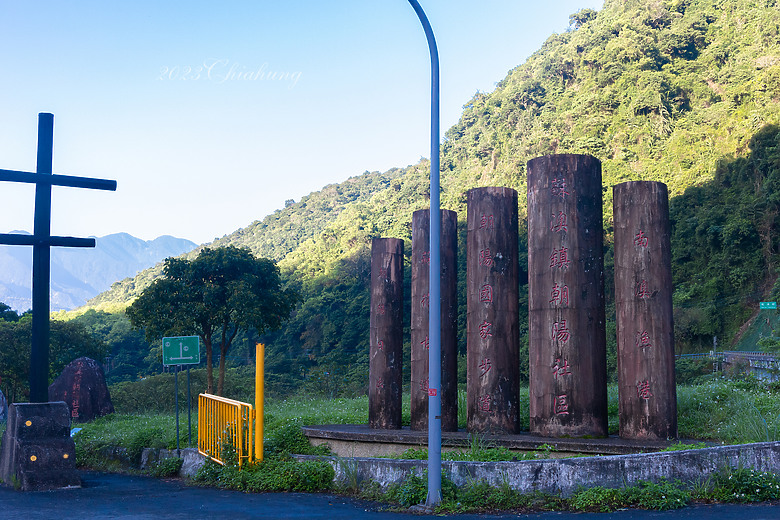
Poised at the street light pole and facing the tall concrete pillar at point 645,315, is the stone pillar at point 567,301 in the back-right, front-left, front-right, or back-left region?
front-left

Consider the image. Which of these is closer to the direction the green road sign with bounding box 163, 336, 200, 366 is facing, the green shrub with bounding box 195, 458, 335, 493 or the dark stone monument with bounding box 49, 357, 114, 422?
the green shrub

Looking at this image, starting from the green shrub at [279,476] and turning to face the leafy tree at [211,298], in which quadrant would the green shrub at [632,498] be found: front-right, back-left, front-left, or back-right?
back-right

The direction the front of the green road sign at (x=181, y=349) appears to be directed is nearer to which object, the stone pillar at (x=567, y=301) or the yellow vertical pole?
the yellow vertical pole

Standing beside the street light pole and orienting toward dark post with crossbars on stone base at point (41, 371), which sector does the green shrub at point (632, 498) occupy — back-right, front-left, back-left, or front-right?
back-right

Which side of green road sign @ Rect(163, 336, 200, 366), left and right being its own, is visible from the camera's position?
front

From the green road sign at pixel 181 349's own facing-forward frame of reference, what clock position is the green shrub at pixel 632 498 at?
The green shrub is roughly at 11 o'clock from the green road sign.

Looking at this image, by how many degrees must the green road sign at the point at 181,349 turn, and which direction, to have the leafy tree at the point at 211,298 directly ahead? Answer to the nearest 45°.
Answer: approximately 180°

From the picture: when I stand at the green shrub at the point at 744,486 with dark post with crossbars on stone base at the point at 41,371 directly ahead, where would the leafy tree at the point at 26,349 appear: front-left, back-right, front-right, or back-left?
front-right

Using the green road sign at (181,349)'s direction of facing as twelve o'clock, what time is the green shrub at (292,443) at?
The green shrub is roughly at 10 o'clock from the green road sign.

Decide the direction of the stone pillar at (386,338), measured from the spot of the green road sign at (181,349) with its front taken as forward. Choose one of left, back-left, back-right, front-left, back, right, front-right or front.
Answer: left
